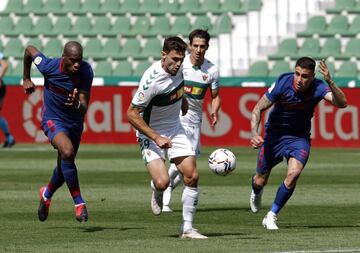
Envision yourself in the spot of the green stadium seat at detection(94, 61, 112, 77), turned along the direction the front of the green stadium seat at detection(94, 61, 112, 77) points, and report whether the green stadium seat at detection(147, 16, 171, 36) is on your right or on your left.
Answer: on your left

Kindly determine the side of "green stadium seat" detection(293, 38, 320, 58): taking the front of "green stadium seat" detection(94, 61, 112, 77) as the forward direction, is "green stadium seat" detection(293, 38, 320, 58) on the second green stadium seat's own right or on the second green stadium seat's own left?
on the second green stadium seat's own left

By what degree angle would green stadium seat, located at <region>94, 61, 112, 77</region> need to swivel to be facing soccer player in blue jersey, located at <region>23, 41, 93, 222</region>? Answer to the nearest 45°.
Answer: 0° — it already faces them

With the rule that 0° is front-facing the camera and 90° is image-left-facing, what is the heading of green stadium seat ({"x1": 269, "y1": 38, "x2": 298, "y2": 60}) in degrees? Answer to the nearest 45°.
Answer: approximately 45°

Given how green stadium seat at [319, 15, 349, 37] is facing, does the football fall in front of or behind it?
in front

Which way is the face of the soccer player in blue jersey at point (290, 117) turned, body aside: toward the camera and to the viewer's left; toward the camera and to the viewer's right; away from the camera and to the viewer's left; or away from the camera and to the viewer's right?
toward the camera and to the viewer's left

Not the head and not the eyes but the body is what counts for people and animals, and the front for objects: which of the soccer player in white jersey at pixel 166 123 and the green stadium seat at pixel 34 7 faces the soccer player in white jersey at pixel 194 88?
the green stadium seat

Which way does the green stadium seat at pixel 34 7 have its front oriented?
toward the camera

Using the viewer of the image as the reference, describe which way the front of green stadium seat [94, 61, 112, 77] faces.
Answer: facing the viewer

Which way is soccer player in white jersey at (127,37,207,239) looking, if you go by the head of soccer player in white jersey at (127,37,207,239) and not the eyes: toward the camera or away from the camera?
toward the camera

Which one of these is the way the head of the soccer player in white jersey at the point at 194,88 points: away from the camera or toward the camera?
toward the camera

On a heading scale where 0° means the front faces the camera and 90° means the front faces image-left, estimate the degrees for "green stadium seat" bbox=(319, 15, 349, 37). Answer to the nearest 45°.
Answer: approximately 45°

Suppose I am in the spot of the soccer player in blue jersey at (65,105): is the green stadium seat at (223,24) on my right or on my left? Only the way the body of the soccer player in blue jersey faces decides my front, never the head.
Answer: on my left

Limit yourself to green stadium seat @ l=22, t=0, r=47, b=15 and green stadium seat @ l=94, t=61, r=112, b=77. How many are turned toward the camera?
2
